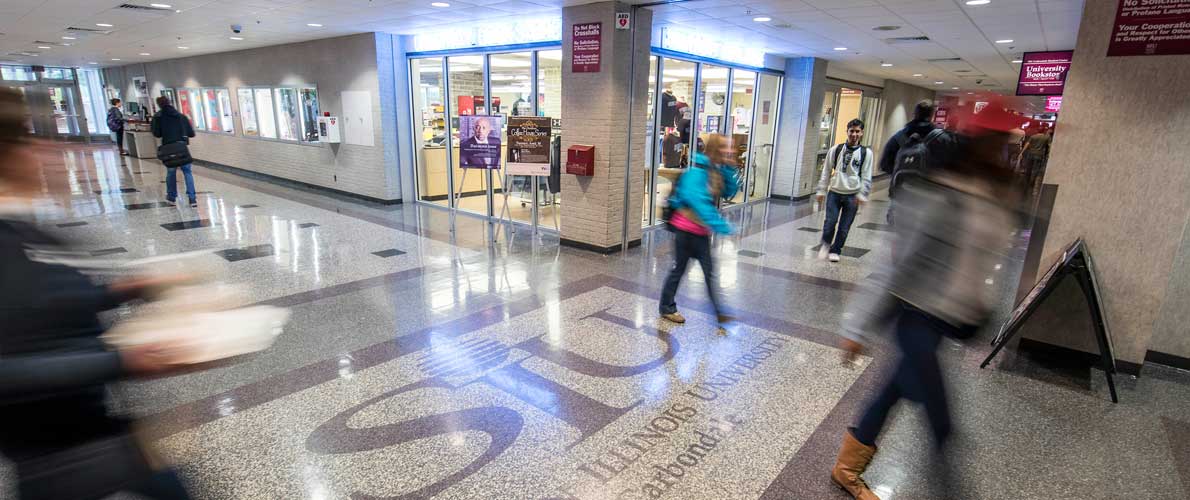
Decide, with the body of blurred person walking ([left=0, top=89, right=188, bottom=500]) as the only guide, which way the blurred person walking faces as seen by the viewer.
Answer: to the viewer's right

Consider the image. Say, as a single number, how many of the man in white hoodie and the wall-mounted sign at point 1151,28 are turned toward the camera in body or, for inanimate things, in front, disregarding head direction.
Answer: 2

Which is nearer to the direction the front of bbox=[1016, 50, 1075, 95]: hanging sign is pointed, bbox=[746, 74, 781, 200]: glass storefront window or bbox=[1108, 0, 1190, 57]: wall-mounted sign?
the wall-mounted sign

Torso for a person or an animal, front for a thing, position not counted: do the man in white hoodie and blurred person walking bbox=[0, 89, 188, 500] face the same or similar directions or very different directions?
very different directions

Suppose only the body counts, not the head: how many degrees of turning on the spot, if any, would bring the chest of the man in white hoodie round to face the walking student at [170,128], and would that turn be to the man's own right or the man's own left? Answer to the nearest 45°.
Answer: approximately 90° to the man's own right

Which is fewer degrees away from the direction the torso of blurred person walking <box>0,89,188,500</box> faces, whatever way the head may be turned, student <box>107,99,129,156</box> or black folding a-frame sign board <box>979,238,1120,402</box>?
the black folding a-frame sign board

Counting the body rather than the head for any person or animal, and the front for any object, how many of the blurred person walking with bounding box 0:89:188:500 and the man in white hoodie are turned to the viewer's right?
1

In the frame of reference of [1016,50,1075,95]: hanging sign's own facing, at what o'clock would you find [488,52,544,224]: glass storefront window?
The glass storefront window is roughly at 2 o'clock from the hanging sign.
